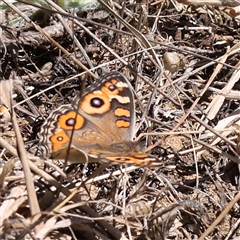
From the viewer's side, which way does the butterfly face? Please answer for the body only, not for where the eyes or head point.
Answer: to the viewer's right
